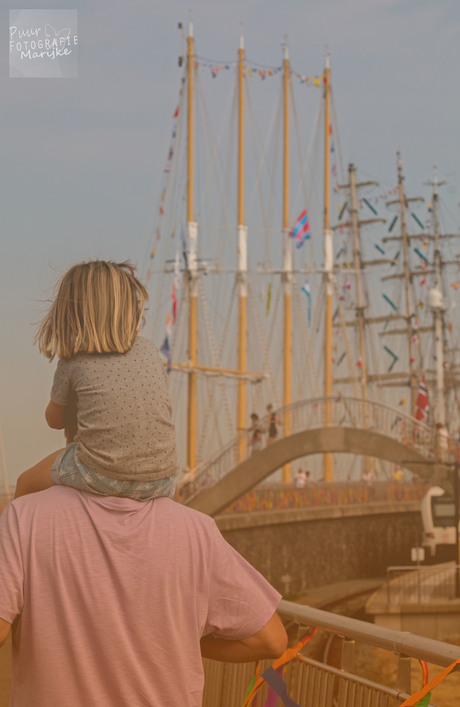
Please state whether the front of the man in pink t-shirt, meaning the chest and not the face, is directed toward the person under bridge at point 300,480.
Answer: yes

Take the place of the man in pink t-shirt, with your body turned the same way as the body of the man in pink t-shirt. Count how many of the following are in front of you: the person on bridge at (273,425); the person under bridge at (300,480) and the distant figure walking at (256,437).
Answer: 3

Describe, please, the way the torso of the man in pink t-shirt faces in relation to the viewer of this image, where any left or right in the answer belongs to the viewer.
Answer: facing away from the viewer

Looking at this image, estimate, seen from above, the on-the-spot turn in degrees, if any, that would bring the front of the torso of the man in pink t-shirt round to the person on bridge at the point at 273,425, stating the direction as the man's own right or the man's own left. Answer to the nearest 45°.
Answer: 0° — they already face them

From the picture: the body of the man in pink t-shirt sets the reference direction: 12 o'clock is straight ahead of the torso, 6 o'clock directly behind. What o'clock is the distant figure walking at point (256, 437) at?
The distant figure walking is roughly at 12 o'clock from the man in pink t-shirt.

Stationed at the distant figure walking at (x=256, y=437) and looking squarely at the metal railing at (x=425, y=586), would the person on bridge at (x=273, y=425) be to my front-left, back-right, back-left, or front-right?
back-left
